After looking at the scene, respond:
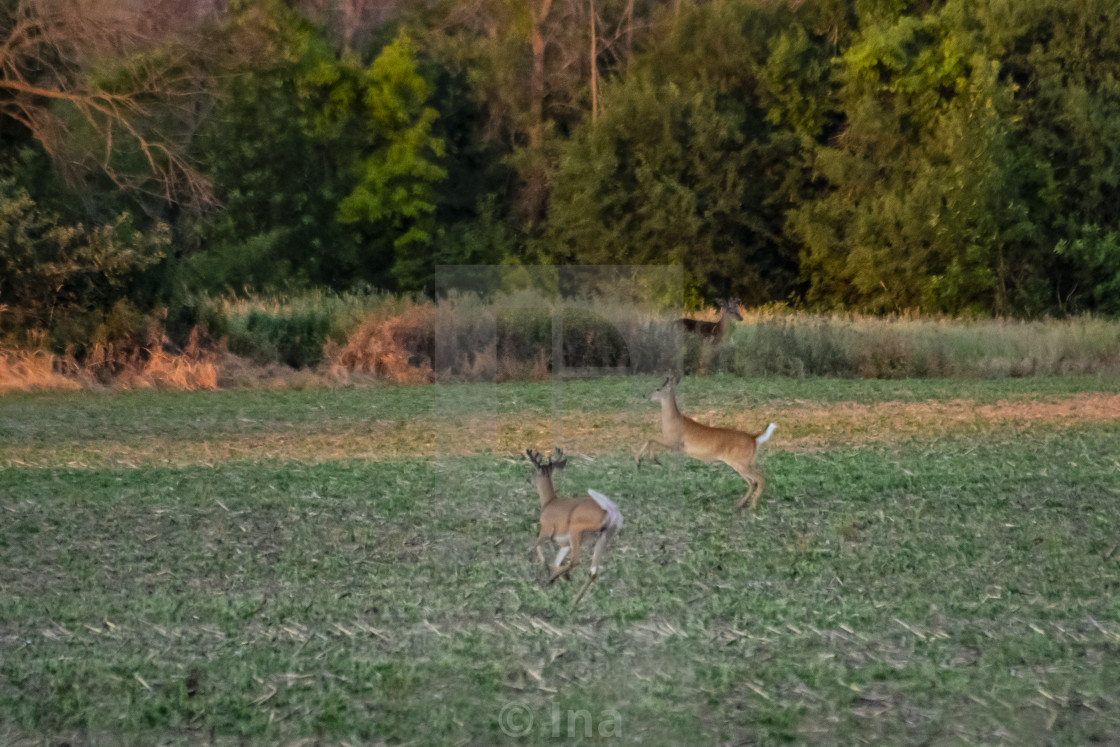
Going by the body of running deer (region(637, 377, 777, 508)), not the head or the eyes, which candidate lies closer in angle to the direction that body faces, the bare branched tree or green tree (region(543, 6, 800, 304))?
the bare branched tree

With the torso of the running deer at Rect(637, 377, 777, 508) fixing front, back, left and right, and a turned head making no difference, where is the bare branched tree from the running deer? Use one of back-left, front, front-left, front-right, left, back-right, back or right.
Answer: front-right

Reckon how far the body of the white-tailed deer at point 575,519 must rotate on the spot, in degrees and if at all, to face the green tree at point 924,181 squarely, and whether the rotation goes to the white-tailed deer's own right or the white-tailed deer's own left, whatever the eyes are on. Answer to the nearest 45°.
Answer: approximately 45° to the white-tailed deer's own right

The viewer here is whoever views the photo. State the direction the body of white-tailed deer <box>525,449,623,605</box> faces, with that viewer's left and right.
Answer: facing away from the viewer and to the left of the viewer

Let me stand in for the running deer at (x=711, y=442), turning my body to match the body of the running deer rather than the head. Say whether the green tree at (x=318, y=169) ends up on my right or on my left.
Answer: on my right

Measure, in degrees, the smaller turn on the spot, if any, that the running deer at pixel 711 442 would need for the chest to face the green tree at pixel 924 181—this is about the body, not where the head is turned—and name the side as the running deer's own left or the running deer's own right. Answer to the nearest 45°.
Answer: approximately 90° to the running deer's own right

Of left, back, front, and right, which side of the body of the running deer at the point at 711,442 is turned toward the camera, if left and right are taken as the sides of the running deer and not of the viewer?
left

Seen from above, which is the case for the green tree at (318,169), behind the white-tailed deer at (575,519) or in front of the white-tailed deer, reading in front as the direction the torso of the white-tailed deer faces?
in front

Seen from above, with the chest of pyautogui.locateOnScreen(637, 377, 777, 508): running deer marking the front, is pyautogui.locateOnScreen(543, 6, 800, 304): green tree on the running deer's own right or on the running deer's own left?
on the running deer's own right
